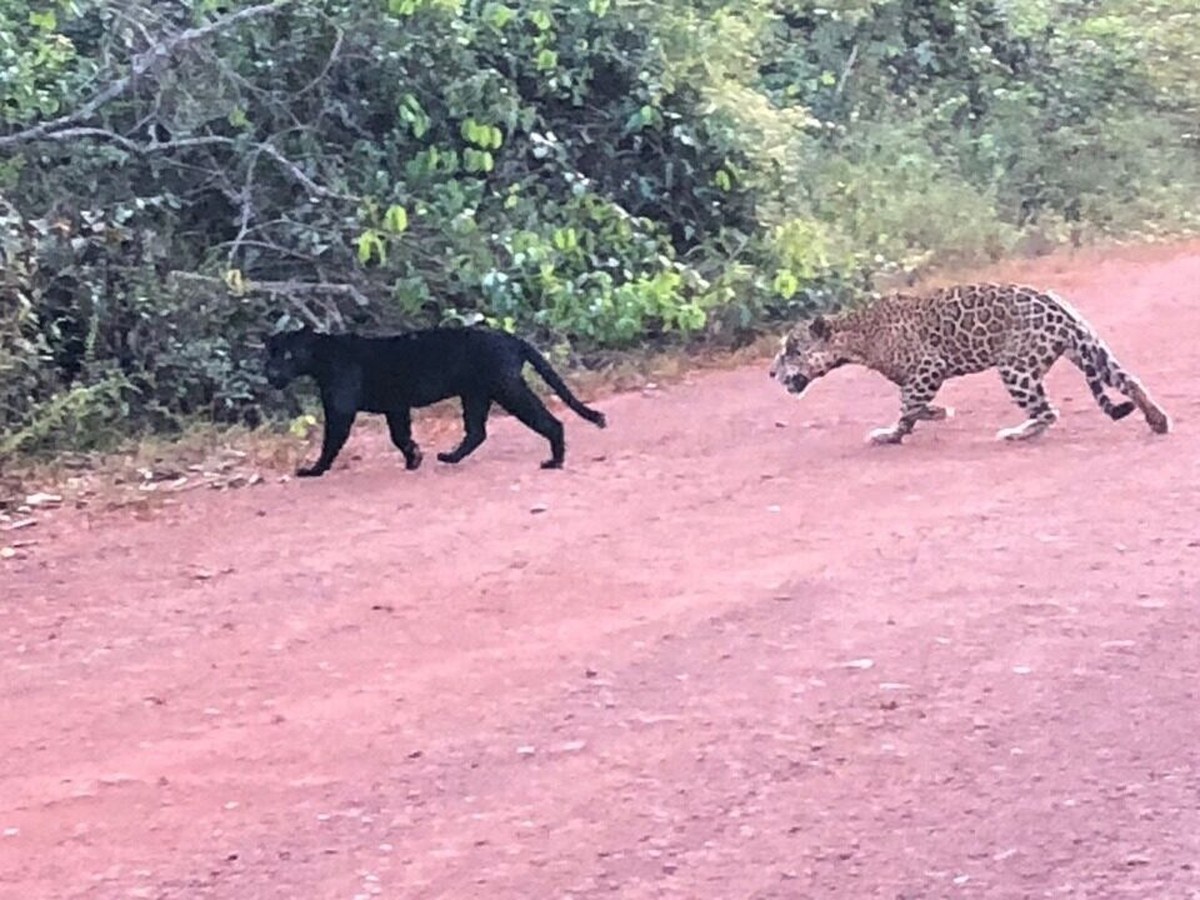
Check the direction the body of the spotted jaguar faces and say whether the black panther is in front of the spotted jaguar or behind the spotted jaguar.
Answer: in front

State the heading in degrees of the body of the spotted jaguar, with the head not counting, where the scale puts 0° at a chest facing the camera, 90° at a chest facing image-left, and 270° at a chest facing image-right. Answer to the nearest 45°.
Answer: approximately 90°

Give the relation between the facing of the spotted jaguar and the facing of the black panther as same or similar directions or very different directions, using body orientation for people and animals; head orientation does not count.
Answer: same or similar directions

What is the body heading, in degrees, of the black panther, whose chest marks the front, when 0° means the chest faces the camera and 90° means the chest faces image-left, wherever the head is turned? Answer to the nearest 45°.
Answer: approximately 90°

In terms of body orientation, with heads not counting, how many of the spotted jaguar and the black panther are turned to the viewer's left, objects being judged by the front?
2

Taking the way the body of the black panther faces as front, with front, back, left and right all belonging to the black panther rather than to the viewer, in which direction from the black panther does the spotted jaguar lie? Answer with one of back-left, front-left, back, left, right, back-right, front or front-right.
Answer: back
